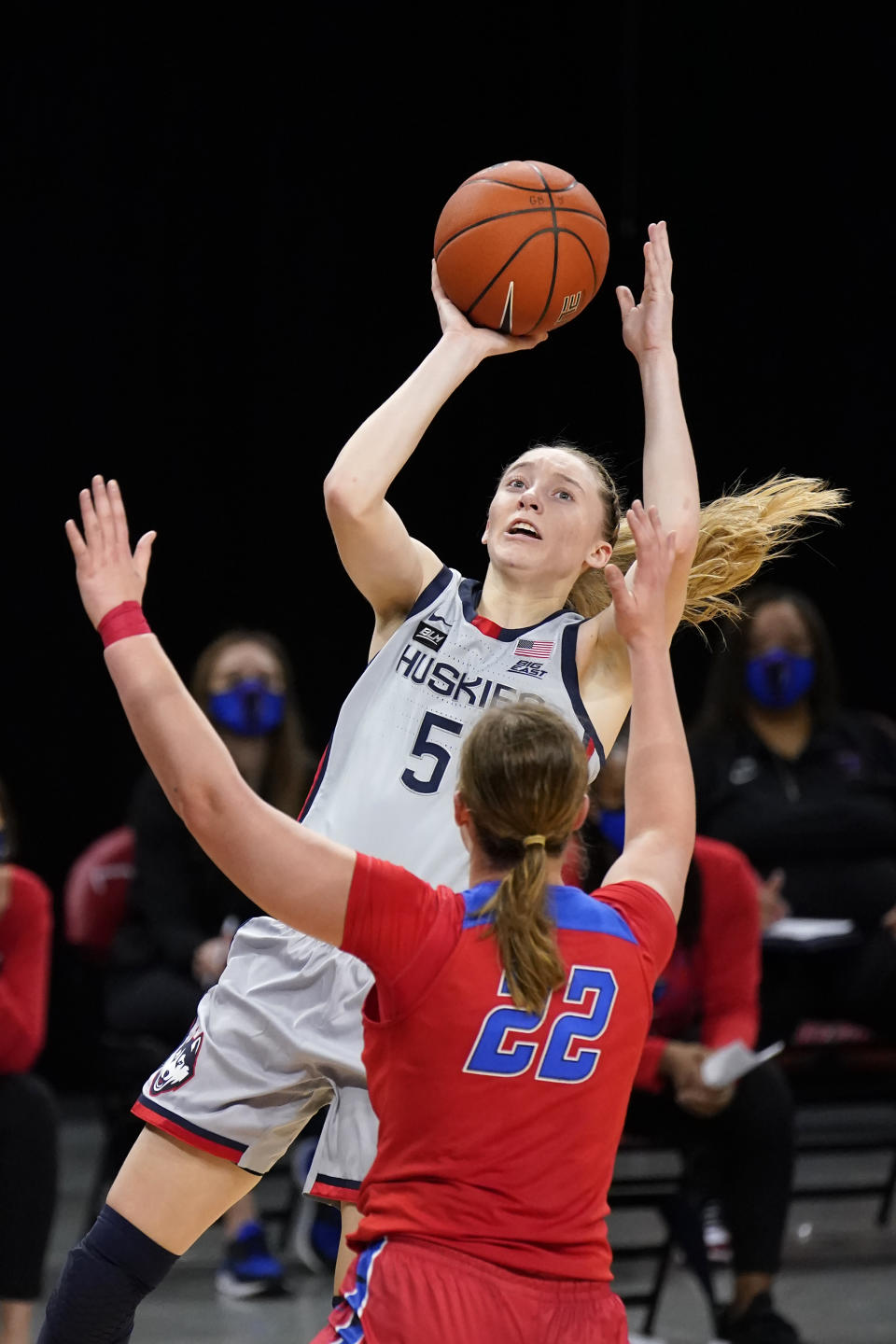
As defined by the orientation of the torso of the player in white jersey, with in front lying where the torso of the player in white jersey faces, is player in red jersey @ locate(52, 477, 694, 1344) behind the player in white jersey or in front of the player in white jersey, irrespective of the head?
in front

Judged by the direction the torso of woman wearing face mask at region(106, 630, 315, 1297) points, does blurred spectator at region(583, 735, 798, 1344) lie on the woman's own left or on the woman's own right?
on the woman's own left

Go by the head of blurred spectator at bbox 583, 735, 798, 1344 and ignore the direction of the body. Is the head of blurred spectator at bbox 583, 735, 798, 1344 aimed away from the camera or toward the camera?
toward the camera

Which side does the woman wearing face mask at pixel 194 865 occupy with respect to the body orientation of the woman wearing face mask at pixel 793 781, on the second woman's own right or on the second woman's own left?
on the second woman's own right

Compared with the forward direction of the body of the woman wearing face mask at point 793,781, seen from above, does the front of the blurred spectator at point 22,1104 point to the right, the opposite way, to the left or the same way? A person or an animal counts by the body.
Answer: the same way

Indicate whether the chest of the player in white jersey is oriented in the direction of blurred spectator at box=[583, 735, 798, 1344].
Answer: no

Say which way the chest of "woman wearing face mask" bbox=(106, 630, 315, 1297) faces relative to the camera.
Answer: toward the camera

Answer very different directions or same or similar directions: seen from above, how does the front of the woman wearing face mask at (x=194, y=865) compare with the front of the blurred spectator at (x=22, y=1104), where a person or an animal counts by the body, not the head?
same or similar directions

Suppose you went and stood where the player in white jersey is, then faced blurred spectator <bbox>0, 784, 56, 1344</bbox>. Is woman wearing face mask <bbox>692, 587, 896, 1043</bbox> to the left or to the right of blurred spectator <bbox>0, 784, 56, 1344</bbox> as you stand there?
right

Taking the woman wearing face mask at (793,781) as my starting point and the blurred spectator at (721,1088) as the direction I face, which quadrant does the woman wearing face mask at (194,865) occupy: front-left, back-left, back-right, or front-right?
front-right

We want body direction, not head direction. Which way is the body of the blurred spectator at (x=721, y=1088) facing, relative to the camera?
toward the camera

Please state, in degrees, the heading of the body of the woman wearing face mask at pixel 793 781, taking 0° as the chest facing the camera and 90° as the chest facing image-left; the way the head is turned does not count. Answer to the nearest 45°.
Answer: approximately 0°

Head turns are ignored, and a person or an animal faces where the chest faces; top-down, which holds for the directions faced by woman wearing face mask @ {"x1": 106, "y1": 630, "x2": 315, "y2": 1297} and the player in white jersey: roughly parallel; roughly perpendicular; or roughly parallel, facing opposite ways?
roughly parallel

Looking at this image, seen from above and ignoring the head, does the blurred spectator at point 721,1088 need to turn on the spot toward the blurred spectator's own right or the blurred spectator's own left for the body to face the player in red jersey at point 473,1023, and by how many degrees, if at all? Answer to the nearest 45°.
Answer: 0° — they already face them

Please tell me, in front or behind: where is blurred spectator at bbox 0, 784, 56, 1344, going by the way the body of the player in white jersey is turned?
behind

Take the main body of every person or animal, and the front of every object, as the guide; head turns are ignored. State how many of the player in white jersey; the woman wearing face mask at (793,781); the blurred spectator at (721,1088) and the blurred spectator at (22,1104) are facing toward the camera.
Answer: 4

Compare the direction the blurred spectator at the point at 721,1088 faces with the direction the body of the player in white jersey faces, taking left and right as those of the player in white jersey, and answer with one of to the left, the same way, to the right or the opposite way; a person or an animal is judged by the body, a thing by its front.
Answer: the same way

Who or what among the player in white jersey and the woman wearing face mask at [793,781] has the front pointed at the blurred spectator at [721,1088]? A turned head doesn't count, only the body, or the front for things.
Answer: the woman wearing face mask

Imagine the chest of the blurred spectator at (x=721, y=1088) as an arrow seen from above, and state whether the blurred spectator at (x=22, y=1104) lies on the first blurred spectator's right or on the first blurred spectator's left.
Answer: on the first blurred spectator's right
